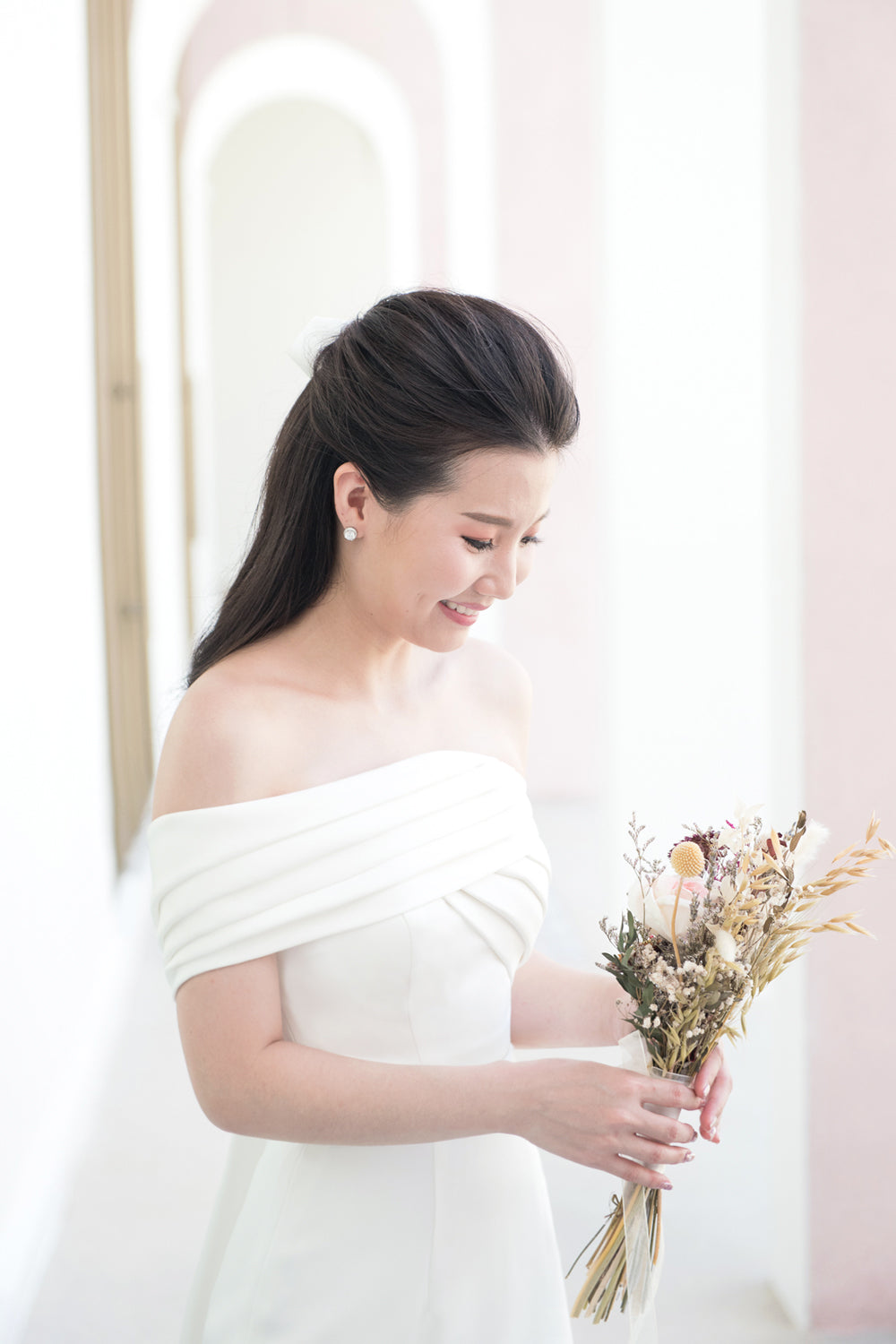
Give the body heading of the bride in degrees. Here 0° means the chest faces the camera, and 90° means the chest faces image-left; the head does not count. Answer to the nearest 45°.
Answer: approximately 315°

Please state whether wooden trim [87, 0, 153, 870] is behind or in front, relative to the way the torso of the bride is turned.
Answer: behind
